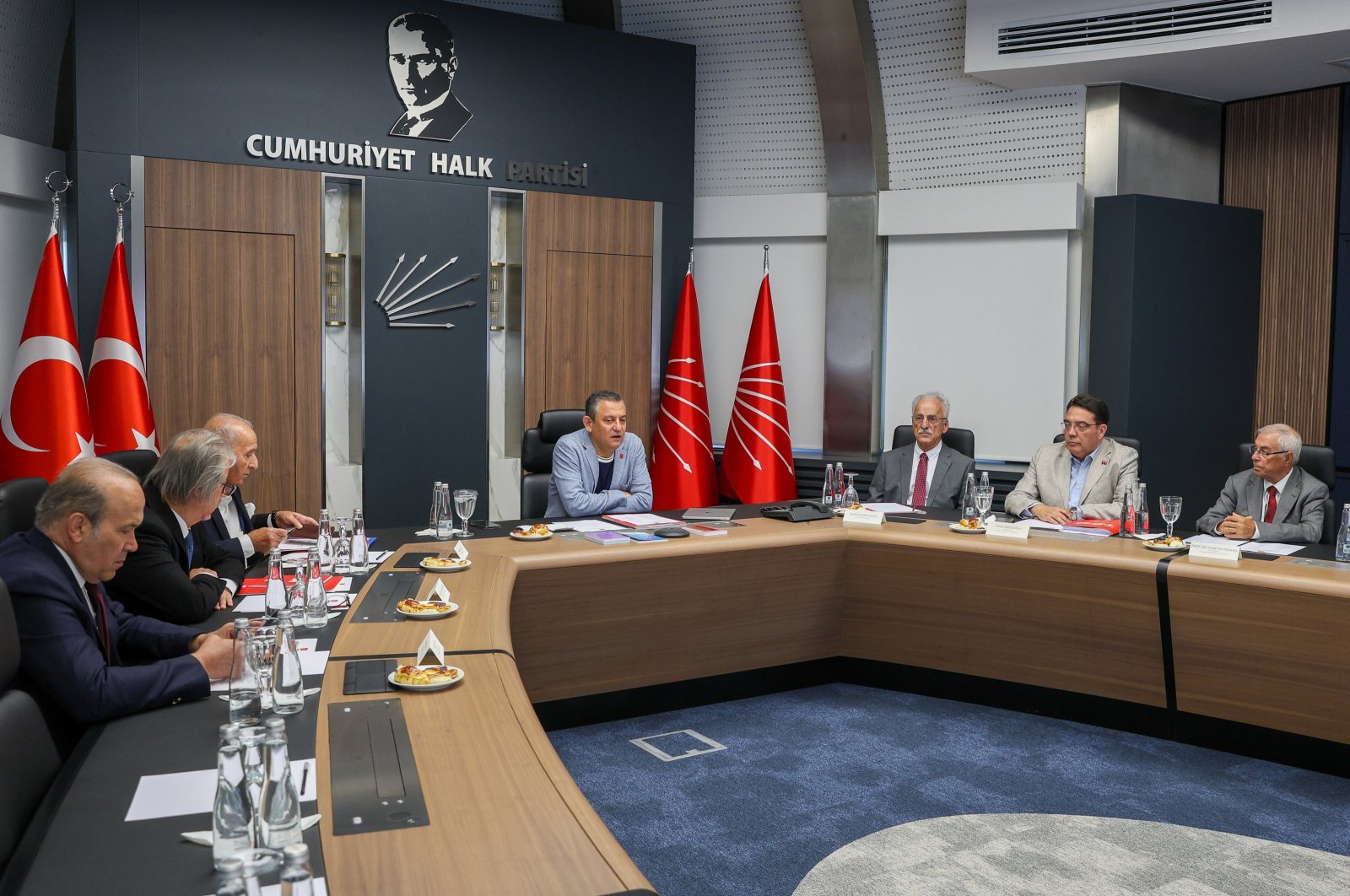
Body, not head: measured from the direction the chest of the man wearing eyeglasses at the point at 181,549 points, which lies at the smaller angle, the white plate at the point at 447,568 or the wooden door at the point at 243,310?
the white plate

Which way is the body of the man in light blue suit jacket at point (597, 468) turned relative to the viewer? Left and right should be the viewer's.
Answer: facing the viewer and to the right of the viewer

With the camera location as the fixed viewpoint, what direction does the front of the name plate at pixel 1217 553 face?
facing the viewer

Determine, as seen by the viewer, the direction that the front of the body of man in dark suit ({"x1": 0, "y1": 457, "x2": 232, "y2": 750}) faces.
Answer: to the viewer's right

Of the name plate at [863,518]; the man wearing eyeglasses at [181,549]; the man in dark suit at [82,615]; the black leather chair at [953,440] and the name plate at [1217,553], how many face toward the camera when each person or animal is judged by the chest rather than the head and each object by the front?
3

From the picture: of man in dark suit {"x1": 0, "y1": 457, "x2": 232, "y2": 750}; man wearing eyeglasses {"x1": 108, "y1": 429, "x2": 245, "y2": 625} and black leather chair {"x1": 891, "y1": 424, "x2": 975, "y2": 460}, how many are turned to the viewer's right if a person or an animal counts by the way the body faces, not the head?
2

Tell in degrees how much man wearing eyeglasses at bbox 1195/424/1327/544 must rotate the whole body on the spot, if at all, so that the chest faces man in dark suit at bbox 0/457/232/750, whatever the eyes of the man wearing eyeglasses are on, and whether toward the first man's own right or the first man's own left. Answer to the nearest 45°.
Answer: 0° — they already face them

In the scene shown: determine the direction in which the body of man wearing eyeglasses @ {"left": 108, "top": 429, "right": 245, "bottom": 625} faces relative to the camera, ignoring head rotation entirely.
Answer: to the viewer's right

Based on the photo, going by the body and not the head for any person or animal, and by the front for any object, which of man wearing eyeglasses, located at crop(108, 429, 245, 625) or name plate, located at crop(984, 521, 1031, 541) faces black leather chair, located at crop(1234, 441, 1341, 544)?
the man wearing eyeglasses

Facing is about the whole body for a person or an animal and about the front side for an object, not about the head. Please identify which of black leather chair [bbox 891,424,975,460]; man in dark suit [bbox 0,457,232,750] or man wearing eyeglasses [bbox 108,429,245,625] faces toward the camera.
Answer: the black leather chair

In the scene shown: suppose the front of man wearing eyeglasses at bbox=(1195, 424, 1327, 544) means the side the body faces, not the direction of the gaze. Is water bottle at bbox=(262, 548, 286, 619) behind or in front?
in front

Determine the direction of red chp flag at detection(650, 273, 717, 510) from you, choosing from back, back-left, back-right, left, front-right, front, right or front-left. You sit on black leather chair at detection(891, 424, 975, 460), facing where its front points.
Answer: back-right

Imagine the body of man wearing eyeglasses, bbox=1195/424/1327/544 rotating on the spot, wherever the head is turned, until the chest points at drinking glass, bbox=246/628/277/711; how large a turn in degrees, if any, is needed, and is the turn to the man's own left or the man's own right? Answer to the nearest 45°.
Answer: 0° — they already face it

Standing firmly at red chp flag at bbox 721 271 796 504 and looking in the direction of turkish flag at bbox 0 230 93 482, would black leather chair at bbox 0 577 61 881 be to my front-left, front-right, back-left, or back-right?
front-left

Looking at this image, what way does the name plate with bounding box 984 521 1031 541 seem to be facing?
toward the camera

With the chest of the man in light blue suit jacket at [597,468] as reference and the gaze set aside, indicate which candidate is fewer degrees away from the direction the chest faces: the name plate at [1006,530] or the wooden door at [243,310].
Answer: the name plate

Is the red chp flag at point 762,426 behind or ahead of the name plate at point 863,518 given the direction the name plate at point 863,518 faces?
behind

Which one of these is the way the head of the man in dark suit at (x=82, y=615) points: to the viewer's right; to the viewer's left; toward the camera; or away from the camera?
to the viewer's right
